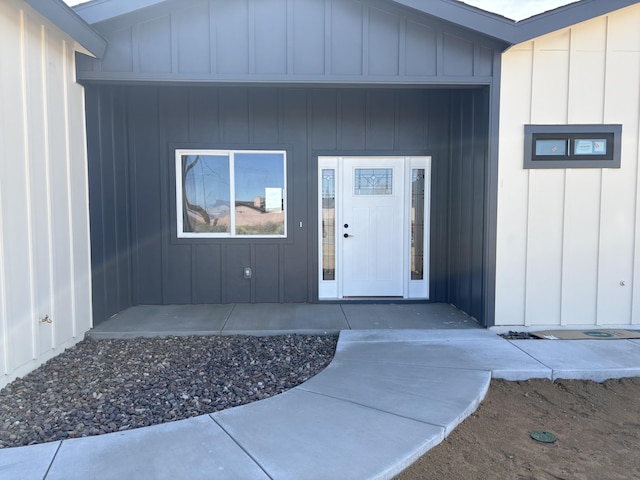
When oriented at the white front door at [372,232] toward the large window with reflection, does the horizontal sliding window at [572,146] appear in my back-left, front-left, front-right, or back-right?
back-left

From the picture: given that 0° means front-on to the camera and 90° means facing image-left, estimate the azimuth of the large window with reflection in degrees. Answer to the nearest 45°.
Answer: approximately 0°

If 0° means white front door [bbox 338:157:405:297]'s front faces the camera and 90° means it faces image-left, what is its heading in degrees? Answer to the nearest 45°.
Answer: approximately 0°

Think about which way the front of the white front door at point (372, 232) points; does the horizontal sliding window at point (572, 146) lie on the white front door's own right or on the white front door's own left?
on the white front door's own left

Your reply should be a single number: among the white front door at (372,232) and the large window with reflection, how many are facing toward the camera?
2

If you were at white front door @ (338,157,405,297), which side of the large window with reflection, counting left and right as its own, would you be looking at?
left

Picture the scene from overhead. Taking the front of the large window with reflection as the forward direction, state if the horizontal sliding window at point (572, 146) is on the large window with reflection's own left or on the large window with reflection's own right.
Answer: on the large window with reflection's own left

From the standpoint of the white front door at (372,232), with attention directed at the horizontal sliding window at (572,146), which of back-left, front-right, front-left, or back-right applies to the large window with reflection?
back-right
